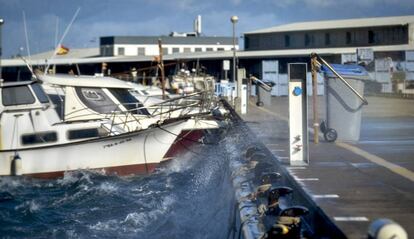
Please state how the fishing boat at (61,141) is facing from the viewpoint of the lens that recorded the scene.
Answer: facing to the right of the viewer

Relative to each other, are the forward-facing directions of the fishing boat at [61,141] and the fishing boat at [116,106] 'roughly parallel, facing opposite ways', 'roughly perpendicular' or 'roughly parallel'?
roughly parallel

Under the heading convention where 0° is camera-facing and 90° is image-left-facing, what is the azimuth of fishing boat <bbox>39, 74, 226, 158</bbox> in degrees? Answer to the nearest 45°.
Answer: approximately 270°

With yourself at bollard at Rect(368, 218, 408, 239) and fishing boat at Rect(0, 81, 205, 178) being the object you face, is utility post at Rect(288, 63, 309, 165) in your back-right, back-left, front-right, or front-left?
front-right

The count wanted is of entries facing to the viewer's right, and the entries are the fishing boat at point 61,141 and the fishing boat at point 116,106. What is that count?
2

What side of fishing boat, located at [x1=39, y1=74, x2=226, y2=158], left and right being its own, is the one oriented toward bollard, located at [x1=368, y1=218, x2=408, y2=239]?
right

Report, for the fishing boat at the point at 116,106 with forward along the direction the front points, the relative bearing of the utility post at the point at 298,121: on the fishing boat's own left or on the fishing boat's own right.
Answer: on the fishing boat's own right
